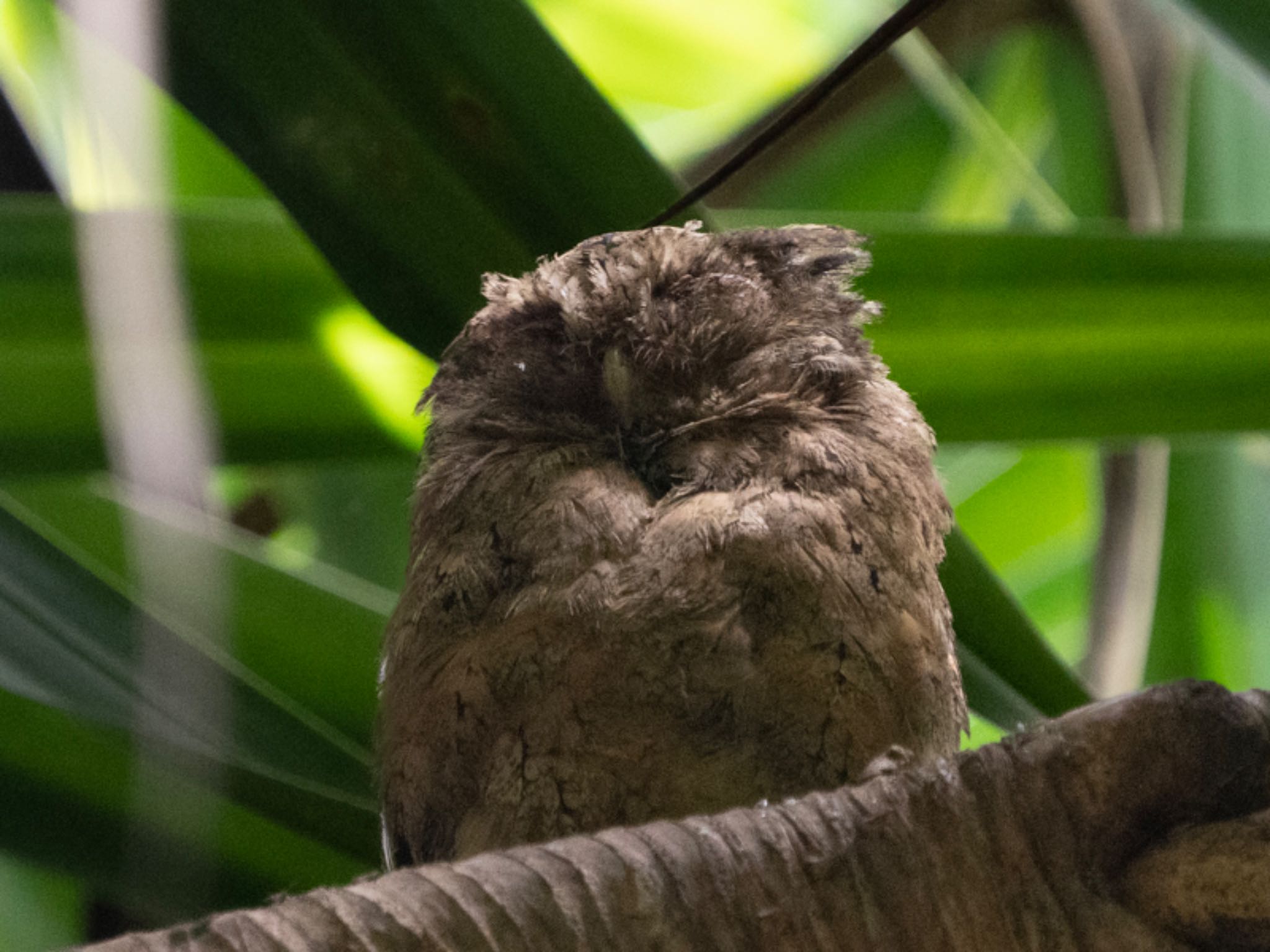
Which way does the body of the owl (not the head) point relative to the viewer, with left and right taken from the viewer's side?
facing the viewer

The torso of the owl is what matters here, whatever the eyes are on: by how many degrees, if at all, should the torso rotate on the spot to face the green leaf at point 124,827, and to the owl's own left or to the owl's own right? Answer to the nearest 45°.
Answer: approximately 135° to the owl's own right

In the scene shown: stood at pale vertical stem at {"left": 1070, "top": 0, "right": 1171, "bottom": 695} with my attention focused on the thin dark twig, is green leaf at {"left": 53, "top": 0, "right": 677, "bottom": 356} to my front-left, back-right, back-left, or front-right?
front-right

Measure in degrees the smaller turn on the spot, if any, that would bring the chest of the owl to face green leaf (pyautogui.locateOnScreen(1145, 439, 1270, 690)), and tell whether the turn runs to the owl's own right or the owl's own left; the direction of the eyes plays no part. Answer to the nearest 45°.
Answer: approximately 135° to the owl's own left
